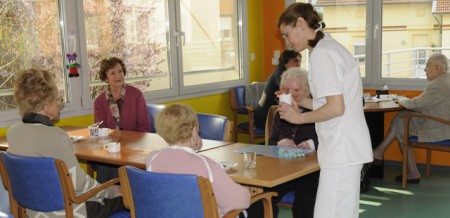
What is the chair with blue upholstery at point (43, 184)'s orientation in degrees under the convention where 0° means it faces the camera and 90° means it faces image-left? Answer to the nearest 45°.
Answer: approximately 225°

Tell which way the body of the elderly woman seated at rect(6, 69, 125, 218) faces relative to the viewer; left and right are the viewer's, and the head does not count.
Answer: facing away from the viewer and to the right of the viewer

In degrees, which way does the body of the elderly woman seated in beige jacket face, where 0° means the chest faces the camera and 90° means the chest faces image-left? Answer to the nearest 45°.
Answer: approximately 90°

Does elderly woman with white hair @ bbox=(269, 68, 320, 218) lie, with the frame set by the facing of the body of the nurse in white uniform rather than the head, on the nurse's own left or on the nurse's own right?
on the nurse's own right

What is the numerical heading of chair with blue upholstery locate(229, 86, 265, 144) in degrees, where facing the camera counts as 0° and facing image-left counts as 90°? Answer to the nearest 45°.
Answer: approximately 315°

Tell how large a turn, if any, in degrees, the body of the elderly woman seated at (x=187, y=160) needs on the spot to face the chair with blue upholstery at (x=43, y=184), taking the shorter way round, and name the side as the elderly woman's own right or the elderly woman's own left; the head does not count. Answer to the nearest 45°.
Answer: approximately 90° to the elderly woman's own left

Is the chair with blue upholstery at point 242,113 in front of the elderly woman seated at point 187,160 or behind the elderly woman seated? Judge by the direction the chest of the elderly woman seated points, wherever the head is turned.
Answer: in front

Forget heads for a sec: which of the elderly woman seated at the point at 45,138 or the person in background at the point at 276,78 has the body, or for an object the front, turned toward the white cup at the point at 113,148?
the elderly woman seated

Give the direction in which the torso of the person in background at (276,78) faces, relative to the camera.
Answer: to the viewer's right

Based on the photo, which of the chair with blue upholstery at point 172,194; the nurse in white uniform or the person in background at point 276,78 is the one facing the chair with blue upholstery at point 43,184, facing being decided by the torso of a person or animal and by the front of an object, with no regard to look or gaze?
the nurse in white uniform

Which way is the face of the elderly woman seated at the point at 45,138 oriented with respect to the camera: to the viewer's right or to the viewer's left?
to the viewer's right

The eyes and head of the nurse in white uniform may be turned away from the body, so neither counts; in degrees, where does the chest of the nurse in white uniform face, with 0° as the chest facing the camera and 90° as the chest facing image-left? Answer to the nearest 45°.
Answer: approximately 90°

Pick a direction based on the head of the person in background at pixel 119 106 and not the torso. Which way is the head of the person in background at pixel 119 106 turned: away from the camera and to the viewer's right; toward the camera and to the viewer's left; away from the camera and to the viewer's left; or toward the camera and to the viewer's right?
toward the camera and to the viewer's right

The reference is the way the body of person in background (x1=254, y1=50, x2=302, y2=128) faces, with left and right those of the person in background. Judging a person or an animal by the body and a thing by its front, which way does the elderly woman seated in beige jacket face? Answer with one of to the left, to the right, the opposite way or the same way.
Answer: the opposite way
